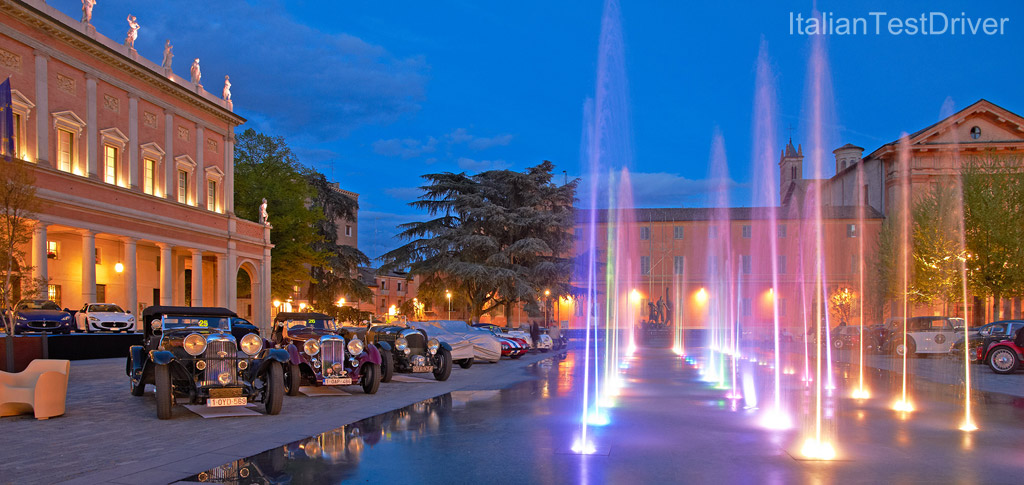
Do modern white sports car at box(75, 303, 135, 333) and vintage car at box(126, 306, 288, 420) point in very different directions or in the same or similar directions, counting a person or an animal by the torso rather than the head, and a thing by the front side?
same or similar directions

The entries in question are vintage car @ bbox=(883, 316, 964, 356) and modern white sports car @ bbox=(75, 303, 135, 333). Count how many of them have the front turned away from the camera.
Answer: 0

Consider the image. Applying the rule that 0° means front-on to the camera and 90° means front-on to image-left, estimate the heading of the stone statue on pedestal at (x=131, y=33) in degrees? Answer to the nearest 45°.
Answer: approximately 315°

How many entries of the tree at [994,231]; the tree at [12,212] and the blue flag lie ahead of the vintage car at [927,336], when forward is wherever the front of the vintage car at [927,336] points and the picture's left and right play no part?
2

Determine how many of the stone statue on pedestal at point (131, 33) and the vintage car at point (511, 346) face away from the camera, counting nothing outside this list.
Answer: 0

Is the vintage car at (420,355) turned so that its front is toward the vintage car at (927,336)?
no

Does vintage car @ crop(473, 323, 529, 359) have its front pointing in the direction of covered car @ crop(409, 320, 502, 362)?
no

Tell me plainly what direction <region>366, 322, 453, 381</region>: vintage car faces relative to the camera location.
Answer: facing the viewer and to the right of the viewer

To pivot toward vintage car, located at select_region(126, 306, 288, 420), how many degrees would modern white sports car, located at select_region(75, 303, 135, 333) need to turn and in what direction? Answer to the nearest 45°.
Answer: approximately 45° to its right

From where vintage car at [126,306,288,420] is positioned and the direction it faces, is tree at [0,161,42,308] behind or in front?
behind

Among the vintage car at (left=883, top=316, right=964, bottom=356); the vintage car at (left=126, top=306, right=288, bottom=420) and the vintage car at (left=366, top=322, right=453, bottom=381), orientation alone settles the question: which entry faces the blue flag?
the vintage car at (left=883, top=316, right=964, bottom=356)

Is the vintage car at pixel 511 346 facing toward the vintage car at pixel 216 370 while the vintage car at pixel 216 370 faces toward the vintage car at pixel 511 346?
no

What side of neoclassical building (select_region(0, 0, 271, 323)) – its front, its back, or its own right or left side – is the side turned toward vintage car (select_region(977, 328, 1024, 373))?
front
